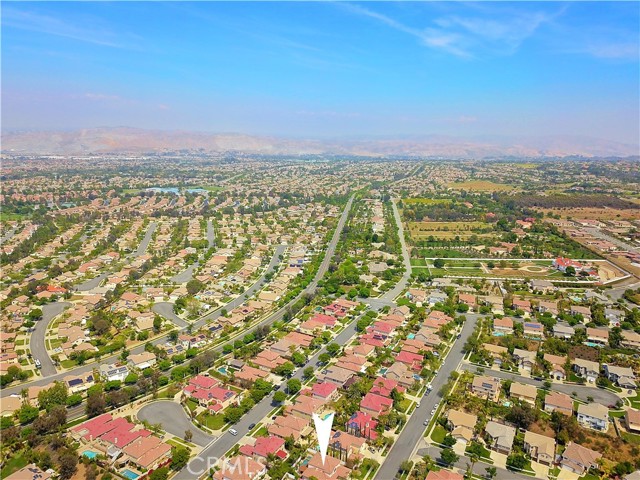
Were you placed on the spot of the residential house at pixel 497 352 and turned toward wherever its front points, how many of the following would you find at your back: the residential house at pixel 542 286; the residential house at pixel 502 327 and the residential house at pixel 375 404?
2

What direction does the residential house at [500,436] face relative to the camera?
toward the camera

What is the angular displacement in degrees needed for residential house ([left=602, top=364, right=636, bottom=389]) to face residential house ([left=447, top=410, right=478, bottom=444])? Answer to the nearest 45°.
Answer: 0° — it already faces it

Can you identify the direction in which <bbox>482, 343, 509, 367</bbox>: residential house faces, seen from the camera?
facing the viewer

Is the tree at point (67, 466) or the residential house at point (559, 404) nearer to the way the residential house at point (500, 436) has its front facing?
the tree

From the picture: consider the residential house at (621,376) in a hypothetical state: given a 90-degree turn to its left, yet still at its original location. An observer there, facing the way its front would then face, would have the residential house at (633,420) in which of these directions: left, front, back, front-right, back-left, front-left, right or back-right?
front-right

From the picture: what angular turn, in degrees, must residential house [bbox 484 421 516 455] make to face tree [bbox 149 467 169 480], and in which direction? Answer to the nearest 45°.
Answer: approximately 45° to its right

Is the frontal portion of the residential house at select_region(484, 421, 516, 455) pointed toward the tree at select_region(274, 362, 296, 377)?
no

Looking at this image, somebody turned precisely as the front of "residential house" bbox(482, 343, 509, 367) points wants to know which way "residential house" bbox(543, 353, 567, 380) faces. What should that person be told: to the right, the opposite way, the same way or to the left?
the same way

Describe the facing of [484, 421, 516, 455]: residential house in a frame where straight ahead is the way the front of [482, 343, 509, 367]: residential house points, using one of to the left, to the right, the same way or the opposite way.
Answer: the same way

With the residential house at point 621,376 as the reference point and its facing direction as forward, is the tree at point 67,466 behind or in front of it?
in front

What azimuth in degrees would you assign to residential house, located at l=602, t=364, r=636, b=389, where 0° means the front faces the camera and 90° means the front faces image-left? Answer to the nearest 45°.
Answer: approximately 45°

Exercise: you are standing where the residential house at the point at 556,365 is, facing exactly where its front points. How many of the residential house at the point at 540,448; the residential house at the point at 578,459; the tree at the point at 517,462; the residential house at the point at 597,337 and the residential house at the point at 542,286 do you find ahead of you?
3

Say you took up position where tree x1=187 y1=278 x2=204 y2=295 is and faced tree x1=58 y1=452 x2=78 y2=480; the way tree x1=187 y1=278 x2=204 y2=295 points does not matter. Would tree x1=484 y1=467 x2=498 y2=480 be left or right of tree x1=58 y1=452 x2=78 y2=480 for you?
left

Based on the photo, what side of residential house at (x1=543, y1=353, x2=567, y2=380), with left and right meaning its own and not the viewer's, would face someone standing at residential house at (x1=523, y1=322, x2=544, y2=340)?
back

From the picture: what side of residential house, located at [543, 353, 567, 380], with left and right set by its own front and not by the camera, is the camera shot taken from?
front
